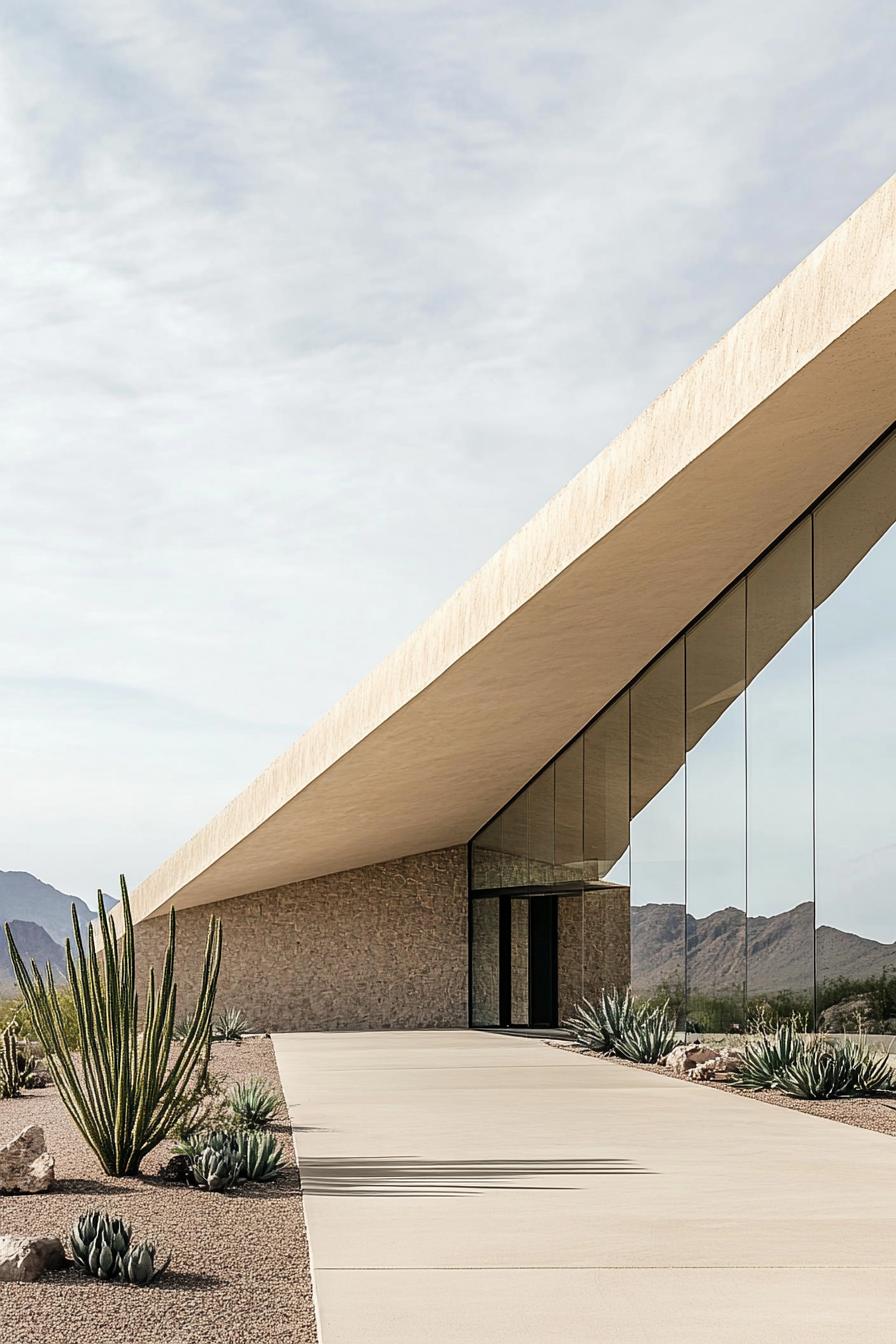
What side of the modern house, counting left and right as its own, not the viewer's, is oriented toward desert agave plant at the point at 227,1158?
front

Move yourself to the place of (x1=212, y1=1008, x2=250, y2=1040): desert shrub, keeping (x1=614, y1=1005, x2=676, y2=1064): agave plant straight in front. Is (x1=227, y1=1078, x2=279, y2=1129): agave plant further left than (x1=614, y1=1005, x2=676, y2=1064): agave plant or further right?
right

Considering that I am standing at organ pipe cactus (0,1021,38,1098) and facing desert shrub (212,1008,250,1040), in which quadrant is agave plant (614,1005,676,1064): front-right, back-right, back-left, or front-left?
front-right

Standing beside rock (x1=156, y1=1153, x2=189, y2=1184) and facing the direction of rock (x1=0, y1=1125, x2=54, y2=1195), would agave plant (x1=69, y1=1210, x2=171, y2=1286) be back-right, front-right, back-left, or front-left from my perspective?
front-left

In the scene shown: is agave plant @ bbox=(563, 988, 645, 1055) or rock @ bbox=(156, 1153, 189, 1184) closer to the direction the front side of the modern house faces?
the rock

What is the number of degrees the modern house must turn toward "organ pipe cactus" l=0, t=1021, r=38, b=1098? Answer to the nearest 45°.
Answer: approximately 45° to its right

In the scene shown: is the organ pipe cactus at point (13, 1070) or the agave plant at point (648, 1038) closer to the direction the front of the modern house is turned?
the organ pipe cactus

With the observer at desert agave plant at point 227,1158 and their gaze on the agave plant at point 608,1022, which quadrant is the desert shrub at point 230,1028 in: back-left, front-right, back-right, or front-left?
front-left

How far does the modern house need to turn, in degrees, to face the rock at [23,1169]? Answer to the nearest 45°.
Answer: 0° — it already faces it

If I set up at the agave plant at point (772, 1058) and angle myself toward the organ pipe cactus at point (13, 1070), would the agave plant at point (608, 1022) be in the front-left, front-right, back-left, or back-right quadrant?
front-right

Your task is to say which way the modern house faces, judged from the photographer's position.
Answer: facing the viewer and to the left of the viewer
